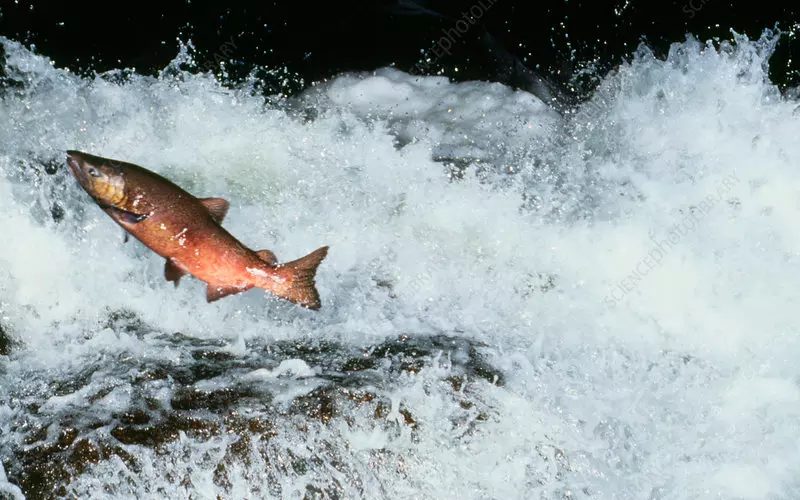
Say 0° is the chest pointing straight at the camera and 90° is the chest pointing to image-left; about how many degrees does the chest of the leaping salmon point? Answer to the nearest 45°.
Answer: approximately 90°
